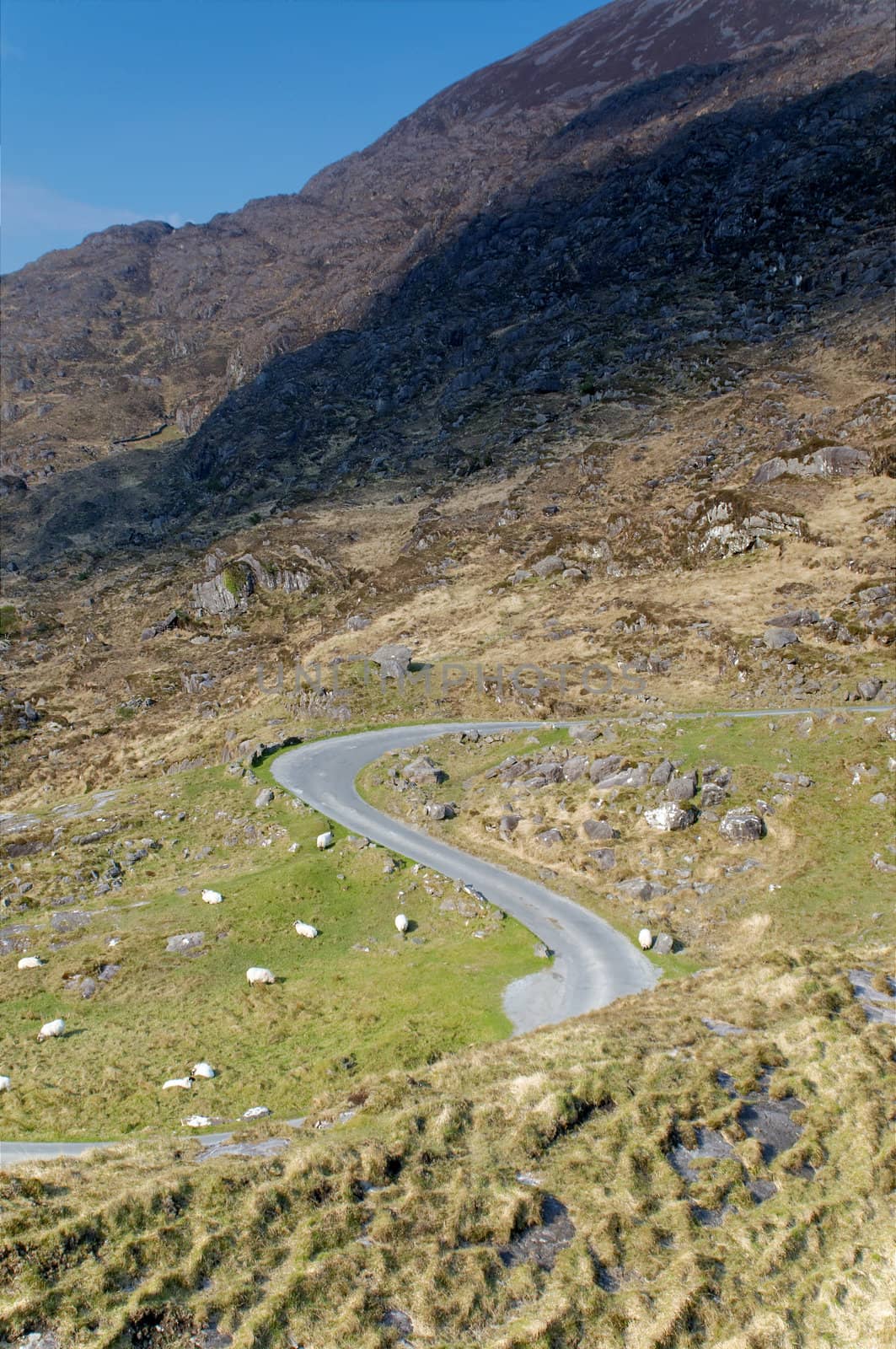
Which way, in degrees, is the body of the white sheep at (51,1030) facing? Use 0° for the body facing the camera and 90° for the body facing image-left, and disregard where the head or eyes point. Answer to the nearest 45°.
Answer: approximately 45°

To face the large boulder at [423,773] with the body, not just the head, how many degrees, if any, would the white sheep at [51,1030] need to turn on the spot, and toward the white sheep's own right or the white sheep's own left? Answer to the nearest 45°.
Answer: approximately 180°
